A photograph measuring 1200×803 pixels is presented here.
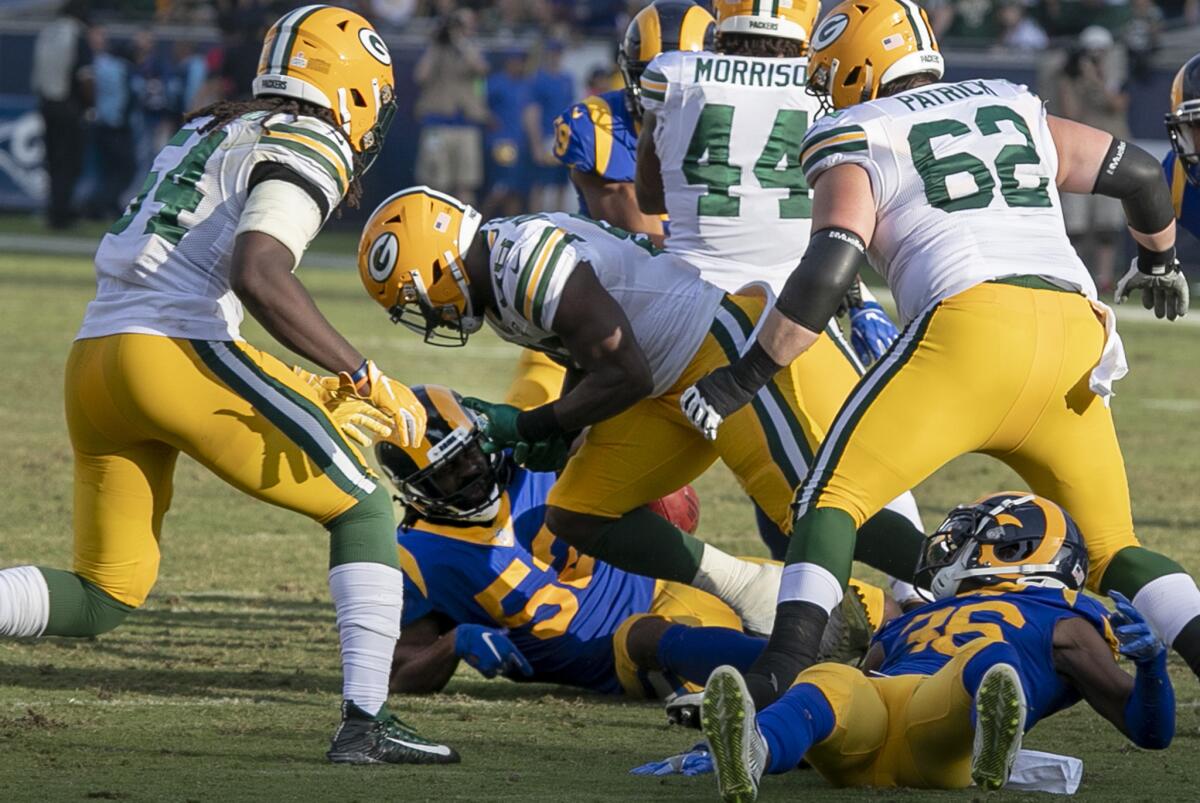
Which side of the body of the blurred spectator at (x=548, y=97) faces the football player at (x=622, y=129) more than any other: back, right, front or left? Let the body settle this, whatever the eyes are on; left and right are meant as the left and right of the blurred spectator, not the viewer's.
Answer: front

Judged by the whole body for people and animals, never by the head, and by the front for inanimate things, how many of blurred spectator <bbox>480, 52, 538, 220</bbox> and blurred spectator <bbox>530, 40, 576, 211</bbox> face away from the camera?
0

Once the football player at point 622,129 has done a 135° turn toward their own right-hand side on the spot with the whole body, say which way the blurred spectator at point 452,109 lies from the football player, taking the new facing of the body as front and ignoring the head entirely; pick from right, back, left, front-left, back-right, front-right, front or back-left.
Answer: right

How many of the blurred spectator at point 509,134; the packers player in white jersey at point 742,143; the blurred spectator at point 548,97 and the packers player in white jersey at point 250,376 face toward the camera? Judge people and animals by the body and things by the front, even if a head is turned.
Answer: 2

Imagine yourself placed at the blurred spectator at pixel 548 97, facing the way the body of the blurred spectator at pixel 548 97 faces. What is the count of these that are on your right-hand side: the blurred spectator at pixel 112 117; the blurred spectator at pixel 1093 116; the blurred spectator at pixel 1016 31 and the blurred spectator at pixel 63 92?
2

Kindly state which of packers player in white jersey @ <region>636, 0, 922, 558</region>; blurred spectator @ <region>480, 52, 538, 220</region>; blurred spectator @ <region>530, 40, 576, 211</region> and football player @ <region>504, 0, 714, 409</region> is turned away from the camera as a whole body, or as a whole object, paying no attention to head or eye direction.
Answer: the packers player in white jersey

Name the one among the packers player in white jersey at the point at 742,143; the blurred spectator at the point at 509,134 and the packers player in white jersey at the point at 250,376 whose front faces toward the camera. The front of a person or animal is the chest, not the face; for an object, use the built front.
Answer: the blurred spectator

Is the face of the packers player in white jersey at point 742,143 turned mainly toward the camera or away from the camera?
away from the camera

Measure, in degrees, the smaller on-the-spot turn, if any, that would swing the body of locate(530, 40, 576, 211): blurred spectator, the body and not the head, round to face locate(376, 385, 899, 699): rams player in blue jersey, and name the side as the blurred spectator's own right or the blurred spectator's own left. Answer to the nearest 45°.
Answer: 0° — they already face them

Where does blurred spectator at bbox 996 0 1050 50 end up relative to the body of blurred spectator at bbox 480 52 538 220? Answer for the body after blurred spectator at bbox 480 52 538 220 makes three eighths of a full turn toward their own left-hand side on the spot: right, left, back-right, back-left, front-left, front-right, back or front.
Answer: front-right

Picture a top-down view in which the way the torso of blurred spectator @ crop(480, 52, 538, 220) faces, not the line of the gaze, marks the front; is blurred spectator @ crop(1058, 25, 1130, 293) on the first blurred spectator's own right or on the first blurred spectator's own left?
on the first blurred spectator's own left

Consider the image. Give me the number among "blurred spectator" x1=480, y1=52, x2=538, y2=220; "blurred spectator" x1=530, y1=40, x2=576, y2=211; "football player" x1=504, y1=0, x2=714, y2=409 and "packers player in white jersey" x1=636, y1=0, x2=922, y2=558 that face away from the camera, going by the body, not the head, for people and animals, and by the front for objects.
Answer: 1

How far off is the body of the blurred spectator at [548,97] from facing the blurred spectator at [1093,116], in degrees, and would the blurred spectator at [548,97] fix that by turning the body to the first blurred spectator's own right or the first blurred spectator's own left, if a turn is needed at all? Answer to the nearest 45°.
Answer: approximately 45° to the first blurred spectator's own left

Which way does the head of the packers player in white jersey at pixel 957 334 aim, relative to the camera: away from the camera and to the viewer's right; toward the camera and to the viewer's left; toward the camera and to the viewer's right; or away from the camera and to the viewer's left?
away from the camera and to the viewer's left

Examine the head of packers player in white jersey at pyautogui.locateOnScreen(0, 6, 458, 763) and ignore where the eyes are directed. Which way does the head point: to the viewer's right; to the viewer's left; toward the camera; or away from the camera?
to the viewer's right

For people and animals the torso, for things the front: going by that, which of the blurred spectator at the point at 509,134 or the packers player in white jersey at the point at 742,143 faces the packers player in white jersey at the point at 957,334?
the blurred spectator
